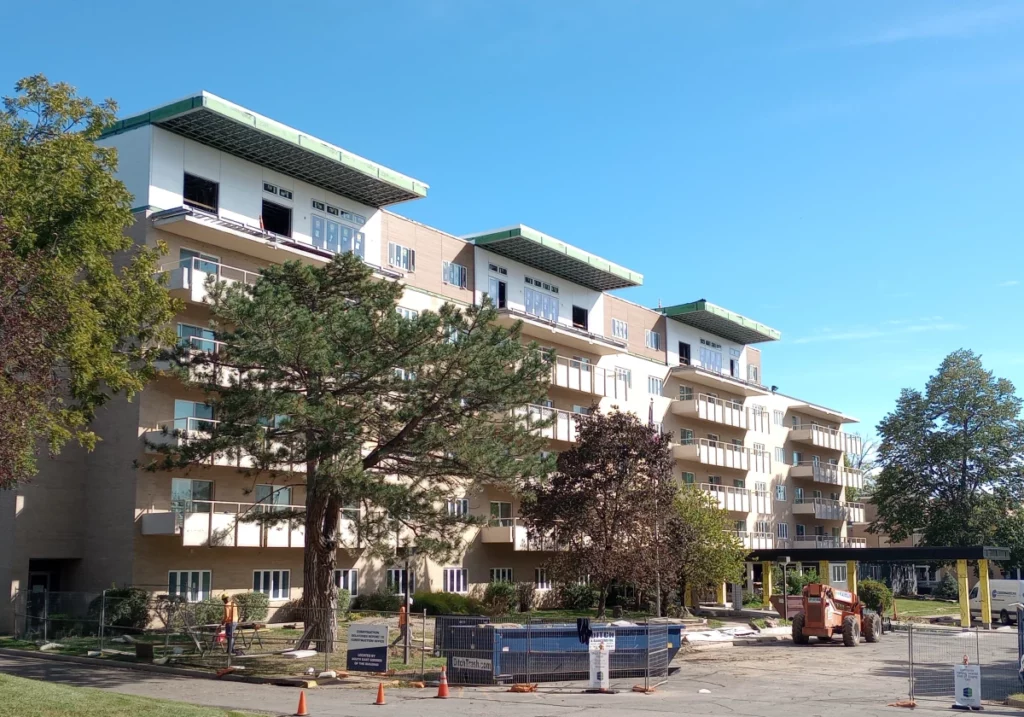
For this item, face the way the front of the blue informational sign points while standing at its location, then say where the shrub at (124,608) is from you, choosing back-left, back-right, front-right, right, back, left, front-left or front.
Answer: back-right

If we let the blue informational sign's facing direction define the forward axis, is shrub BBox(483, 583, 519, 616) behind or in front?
behind

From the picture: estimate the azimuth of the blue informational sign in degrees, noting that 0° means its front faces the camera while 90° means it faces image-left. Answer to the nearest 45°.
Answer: approximately 0°

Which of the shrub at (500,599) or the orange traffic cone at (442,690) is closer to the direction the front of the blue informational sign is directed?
the orange traffic cone
